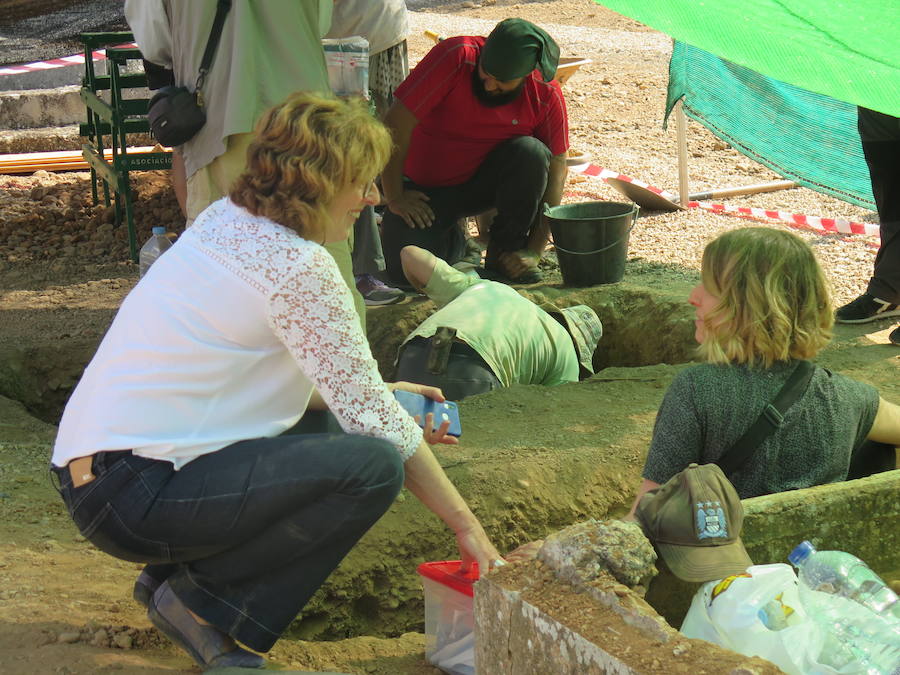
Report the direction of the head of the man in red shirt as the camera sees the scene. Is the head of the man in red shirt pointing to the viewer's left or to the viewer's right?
to the viewer's left

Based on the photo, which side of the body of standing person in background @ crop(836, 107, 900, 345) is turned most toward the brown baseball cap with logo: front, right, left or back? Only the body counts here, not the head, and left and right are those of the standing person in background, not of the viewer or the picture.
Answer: left

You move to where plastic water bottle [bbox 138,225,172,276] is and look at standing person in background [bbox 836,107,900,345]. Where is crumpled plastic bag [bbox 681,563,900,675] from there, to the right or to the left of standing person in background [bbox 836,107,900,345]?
right

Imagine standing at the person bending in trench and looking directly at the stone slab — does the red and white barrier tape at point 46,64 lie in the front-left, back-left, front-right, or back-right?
back-right

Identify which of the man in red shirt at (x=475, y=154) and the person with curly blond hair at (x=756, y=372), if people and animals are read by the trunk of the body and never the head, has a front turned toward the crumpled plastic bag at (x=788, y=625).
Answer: the man in red shirt

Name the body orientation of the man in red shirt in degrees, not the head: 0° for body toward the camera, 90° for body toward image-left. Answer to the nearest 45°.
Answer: approximately 0°

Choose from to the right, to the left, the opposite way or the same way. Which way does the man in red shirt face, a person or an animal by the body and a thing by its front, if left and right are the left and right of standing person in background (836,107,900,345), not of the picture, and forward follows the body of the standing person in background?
to the left

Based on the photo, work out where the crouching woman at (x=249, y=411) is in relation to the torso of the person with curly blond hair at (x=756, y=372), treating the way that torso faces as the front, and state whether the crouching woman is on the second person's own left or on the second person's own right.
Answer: on the second person's own left

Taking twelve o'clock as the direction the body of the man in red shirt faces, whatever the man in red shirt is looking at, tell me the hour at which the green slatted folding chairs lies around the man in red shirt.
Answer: The green slatted folding chairs is roughly at 4 o'clock from the man in red shirt.

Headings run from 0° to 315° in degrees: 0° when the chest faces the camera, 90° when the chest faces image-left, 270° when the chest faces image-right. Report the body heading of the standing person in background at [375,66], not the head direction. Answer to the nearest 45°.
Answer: approximately 315°

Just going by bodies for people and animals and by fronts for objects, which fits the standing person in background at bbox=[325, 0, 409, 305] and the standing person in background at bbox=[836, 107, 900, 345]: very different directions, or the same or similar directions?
very different directions
